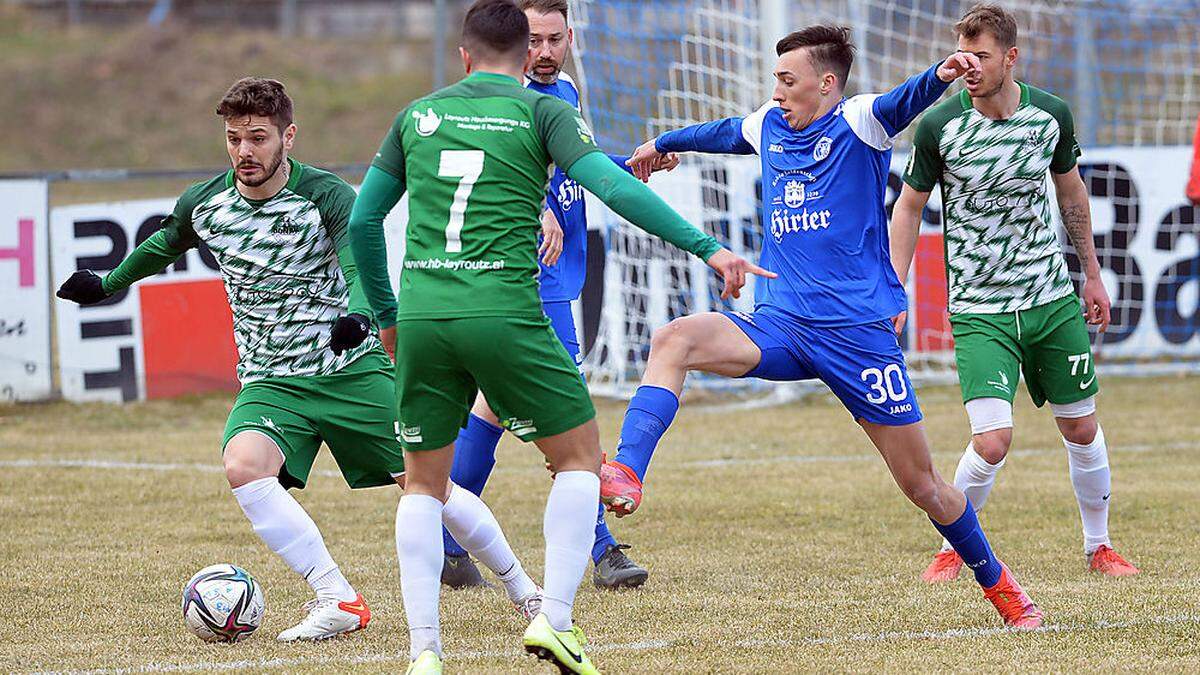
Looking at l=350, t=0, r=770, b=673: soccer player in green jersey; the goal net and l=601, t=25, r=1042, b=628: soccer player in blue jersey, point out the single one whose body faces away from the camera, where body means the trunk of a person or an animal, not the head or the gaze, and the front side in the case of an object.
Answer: the soccer player in green jersey

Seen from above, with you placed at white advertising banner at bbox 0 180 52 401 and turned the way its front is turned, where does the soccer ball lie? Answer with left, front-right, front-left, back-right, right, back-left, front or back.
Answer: front

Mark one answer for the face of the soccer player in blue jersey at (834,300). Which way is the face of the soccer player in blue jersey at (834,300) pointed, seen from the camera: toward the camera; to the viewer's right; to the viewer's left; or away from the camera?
to the viewer's left

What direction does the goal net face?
toward the camera

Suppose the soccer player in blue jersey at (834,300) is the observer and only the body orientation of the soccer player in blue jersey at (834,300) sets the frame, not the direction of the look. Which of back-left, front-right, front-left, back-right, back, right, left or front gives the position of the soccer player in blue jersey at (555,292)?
right

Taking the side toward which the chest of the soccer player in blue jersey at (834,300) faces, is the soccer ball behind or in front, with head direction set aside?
in front

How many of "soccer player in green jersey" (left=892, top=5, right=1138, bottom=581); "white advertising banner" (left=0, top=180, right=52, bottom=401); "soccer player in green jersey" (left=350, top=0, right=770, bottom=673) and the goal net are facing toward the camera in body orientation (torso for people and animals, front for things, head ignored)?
3

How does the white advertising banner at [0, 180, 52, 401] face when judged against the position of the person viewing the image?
facing the viewer

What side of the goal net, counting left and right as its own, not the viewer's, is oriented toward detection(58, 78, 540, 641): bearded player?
front

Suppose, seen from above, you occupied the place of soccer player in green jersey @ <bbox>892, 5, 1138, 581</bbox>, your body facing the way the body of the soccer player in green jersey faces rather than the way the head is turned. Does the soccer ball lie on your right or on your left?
on your right

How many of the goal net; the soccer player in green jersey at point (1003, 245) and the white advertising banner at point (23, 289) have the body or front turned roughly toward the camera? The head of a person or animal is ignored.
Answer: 3

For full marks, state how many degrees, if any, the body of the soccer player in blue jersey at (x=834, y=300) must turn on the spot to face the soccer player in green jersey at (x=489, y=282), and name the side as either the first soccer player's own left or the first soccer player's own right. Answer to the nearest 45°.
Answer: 0° — they already face them

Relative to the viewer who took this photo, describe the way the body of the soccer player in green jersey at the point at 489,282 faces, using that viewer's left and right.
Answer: facing away from the viewer

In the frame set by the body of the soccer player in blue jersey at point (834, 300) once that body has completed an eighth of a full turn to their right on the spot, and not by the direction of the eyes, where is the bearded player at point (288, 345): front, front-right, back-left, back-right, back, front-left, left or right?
front

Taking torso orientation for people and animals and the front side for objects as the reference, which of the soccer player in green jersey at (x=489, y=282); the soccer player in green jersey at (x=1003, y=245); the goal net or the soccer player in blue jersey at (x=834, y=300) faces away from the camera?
the soccer player in green jersey at (x=489, y=282)

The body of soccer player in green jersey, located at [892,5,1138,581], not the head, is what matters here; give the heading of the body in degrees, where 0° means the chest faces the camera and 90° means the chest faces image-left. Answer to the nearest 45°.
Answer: approximately 0°

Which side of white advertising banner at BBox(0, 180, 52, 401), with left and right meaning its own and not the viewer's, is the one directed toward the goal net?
left

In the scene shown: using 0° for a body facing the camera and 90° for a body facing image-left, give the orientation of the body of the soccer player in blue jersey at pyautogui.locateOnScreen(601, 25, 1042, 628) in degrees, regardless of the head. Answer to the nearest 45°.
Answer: approximately 45°

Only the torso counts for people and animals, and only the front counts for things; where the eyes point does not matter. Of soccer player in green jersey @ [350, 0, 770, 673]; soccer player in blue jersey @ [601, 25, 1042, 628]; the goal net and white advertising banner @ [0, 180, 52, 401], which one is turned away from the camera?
the soccer player in green jersey
